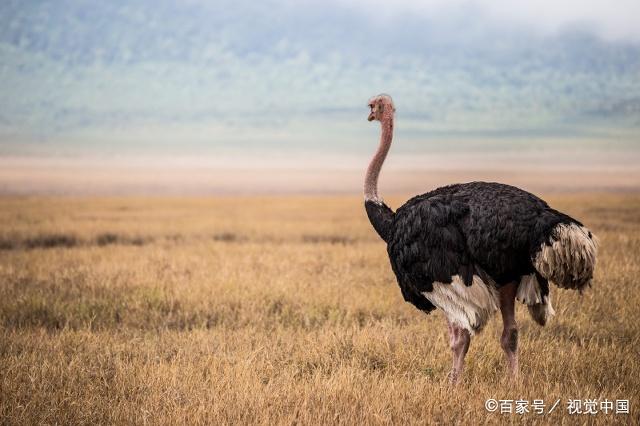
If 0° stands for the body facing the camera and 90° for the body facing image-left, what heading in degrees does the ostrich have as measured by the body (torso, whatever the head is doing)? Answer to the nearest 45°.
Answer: approximately 90°
